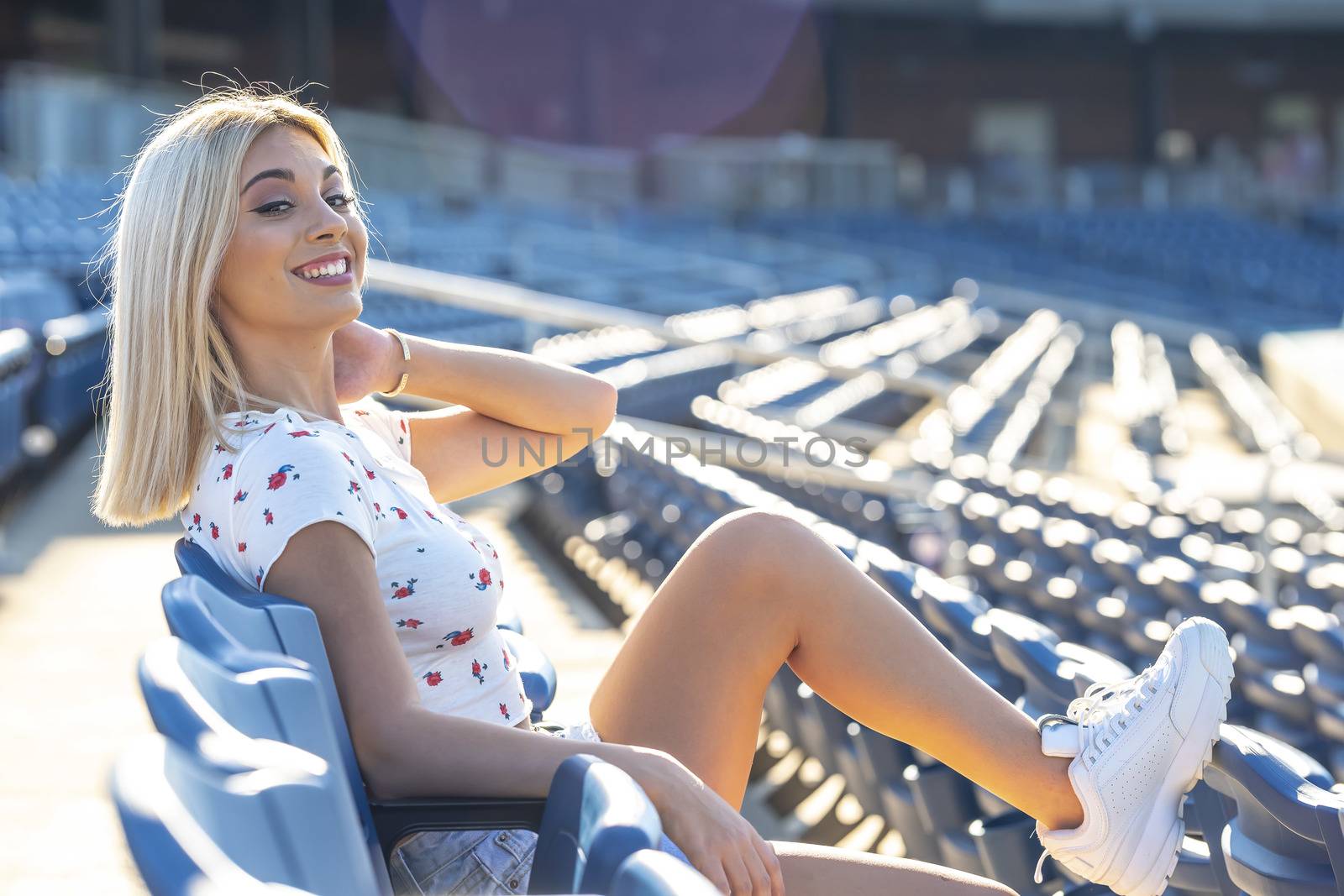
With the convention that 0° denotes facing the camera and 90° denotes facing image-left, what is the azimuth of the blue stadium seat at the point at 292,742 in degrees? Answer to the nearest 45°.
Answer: approximately 270°

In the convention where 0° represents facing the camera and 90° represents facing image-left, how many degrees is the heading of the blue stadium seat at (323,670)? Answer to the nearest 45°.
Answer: approximately 270°

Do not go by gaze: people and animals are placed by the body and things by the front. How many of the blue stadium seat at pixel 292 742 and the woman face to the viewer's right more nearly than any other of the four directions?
2

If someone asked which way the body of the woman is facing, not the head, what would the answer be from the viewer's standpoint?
to the viewer's right
